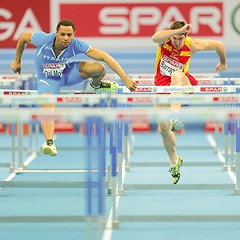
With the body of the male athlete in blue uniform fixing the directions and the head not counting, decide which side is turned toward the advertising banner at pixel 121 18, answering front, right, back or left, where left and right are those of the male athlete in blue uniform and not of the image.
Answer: back

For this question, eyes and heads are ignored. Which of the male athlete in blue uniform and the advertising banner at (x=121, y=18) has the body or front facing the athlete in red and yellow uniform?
the advertising banner

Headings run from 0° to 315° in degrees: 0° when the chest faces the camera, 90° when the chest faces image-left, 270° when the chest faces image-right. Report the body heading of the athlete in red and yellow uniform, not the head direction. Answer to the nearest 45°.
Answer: approximately 0°

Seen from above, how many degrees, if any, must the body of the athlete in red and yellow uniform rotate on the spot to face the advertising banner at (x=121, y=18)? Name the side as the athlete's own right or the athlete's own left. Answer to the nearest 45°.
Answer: approximately 180°

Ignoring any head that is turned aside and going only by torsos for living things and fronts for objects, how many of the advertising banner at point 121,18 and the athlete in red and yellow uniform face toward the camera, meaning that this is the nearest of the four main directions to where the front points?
2

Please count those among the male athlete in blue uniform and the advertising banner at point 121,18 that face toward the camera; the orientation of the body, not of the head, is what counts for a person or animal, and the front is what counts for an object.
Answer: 2

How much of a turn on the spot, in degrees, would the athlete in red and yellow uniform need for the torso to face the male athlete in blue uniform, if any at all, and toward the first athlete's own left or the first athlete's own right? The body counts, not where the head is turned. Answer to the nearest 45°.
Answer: approximately 45° to the first athlete's own right

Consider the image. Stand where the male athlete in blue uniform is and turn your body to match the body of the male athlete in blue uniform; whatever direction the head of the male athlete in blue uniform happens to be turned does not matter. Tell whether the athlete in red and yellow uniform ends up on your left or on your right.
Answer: on your left
